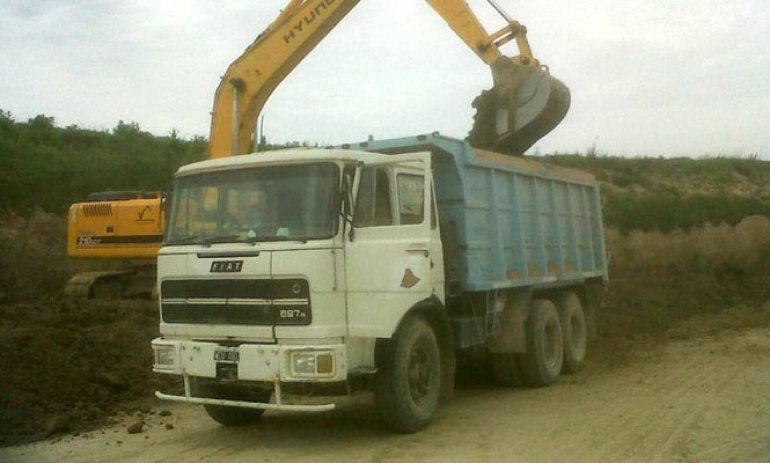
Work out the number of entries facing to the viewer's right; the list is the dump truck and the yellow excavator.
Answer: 1

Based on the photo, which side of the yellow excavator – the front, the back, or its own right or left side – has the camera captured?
right

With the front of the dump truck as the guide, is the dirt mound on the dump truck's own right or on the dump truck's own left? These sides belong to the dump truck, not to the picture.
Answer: on the dump truck's own right

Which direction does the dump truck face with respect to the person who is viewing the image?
facing the viewer and to the left of the viewer

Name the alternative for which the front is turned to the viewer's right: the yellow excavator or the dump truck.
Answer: the yellow excavator
